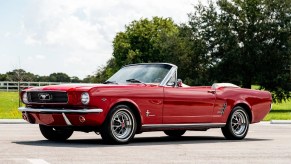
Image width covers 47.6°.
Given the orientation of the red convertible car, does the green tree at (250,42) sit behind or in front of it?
behind

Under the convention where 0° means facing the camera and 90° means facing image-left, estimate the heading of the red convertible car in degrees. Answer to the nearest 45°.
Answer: approximately 45°
